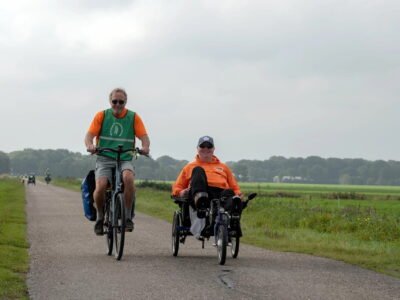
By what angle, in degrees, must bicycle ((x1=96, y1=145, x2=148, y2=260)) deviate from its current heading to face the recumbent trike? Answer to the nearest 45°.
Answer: approximately 90° to its left

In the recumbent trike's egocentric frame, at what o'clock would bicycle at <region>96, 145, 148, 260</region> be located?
The bicycle is roughly at 3 o'clock from the recumbent trike.

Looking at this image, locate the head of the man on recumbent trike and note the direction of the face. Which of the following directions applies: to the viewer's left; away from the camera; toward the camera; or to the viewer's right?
toward the camera

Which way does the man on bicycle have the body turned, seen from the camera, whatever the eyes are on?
toward the camera

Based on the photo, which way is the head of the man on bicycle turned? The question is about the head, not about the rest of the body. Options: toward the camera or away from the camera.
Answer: toward the camera

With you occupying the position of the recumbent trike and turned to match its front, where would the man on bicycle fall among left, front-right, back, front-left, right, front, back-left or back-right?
right

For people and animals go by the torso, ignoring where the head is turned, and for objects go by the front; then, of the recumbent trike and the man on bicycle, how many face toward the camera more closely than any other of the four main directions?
2

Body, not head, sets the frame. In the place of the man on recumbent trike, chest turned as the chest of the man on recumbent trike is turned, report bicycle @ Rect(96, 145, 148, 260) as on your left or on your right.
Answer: on your right

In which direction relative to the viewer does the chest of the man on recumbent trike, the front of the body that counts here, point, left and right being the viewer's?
facing the viewer

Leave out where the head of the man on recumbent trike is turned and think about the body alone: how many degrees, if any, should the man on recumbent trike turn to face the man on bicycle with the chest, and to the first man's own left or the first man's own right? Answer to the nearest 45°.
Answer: approximately 90° to the first man's own right

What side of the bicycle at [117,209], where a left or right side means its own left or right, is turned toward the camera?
front
